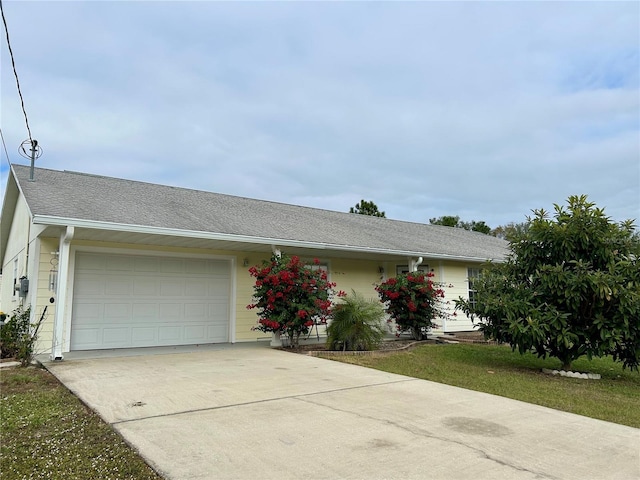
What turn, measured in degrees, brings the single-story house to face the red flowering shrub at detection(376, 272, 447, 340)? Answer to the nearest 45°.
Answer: approximately 45° to its left

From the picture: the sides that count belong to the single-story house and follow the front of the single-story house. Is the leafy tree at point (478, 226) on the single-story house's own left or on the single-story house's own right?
on the single-story house's own left

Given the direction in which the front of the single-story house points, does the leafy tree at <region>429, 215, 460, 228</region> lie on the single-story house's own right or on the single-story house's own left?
on the single-story house's own left

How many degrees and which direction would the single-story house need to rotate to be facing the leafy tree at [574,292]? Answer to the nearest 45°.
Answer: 0° — it already faces it

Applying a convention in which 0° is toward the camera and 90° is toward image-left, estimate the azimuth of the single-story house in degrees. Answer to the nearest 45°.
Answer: approximately 315°

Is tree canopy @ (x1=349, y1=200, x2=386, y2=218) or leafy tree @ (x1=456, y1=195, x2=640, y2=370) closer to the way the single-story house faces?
the leafy tree

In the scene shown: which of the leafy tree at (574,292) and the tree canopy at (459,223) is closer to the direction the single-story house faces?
the leafy tree

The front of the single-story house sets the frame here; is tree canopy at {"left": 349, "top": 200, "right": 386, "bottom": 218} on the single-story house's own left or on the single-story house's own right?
on the single-story house's own left

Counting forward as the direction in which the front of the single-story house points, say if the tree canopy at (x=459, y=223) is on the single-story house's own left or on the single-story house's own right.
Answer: on the single-story house's own left
